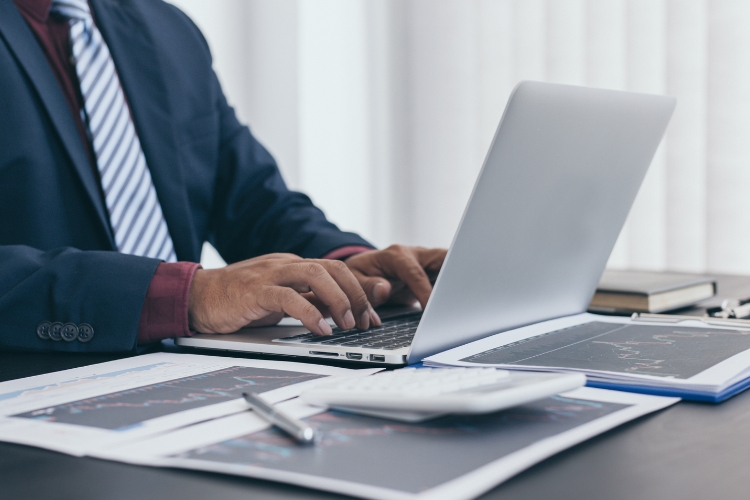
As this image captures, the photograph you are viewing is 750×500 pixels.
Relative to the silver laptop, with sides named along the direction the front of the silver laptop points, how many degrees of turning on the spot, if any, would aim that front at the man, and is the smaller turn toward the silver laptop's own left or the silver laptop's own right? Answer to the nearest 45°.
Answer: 0° — it already faces them

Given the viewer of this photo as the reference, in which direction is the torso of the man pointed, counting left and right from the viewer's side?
facing the viewer and to the right of the viewer

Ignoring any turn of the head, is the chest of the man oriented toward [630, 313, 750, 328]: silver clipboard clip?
no

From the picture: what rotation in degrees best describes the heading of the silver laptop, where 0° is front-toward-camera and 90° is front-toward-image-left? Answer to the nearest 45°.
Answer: approximately 135°

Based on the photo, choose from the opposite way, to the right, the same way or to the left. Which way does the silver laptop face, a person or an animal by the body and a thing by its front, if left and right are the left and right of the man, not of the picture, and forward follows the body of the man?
the opposite way

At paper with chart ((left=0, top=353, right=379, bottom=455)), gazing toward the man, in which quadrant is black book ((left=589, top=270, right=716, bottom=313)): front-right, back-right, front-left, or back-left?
front-right

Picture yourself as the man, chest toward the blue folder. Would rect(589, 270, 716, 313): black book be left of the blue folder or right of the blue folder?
left
